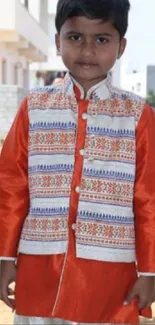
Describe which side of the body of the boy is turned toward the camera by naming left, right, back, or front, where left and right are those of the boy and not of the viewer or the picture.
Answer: front

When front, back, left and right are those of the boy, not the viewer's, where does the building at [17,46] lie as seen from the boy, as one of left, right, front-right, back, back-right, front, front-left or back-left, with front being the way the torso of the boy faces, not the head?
back
